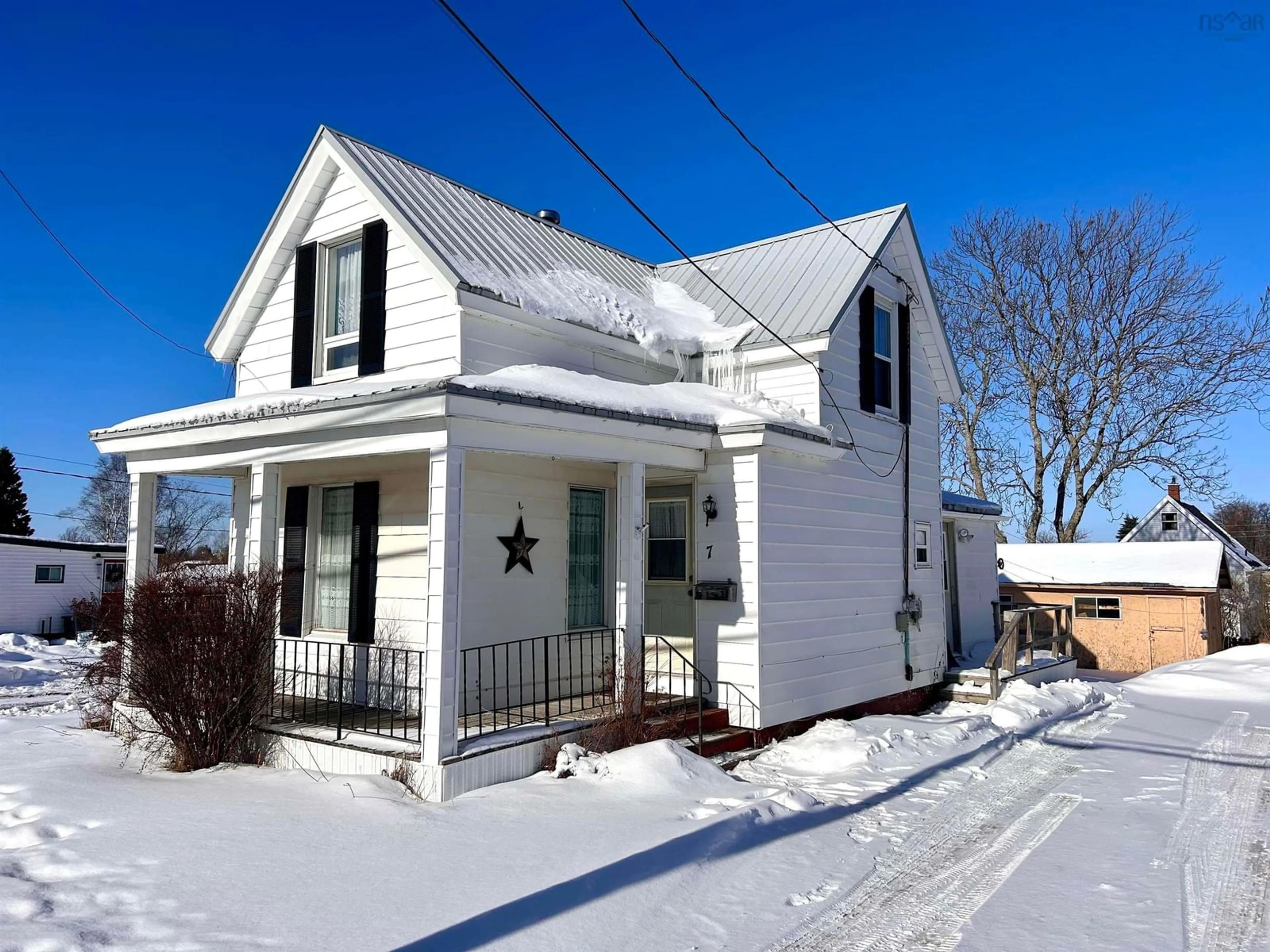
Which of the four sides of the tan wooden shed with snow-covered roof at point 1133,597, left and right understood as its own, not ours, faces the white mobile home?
right

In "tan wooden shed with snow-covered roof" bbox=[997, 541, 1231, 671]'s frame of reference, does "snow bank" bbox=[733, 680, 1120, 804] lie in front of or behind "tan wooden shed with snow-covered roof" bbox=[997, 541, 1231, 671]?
in front

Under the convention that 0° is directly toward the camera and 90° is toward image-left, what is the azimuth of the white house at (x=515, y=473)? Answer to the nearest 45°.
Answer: approximately 45°

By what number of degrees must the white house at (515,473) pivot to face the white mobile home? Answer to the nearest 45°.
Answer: approximately 90° to its right

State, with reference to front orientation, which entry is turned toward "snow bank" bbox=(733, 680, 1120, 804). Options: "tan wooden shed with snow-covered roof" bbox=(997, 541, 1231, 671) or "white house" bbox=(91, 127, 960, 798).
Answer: the tan wooden shed with snow-covered roof

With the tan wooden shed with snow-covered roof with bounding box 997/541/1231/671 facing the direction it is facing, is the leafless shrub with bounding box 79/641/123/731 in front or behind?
in front

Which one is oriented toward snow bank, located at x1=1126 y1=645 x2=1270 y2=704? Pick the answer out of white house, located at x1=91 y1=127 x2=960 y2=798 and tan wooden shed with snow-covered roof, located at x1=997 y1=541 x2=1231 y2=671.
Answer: the tan wooden shed with snow-covered roof

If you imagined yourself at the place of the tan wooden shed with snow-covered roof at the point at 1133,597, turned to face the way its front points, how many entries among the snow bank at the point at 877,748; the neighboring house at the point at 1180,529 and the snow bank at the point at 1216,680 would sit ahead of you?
2

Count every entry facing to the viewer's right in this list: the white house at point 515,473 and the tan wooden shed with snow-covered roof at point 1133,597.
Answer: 0

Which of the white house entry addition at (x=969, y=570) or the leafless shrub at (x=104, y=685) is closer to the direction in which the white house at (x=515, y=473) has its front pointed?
the leafless shrub

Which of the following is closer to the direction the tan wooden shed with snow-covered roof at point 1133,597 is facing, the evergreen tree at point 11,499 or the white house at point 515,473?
the white house

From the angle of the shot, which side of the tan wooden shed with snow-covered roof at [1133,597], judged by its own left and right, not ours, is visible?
front

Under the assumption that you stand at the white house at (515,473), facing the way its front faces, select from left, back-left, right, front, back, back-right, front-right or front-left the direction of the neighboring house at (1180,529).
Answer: back

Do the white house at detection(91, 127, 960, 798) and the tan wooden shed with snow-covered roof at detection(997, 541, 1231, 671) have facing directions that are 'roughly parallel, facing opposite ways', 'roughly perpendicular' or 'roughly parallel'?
roughly parallel
